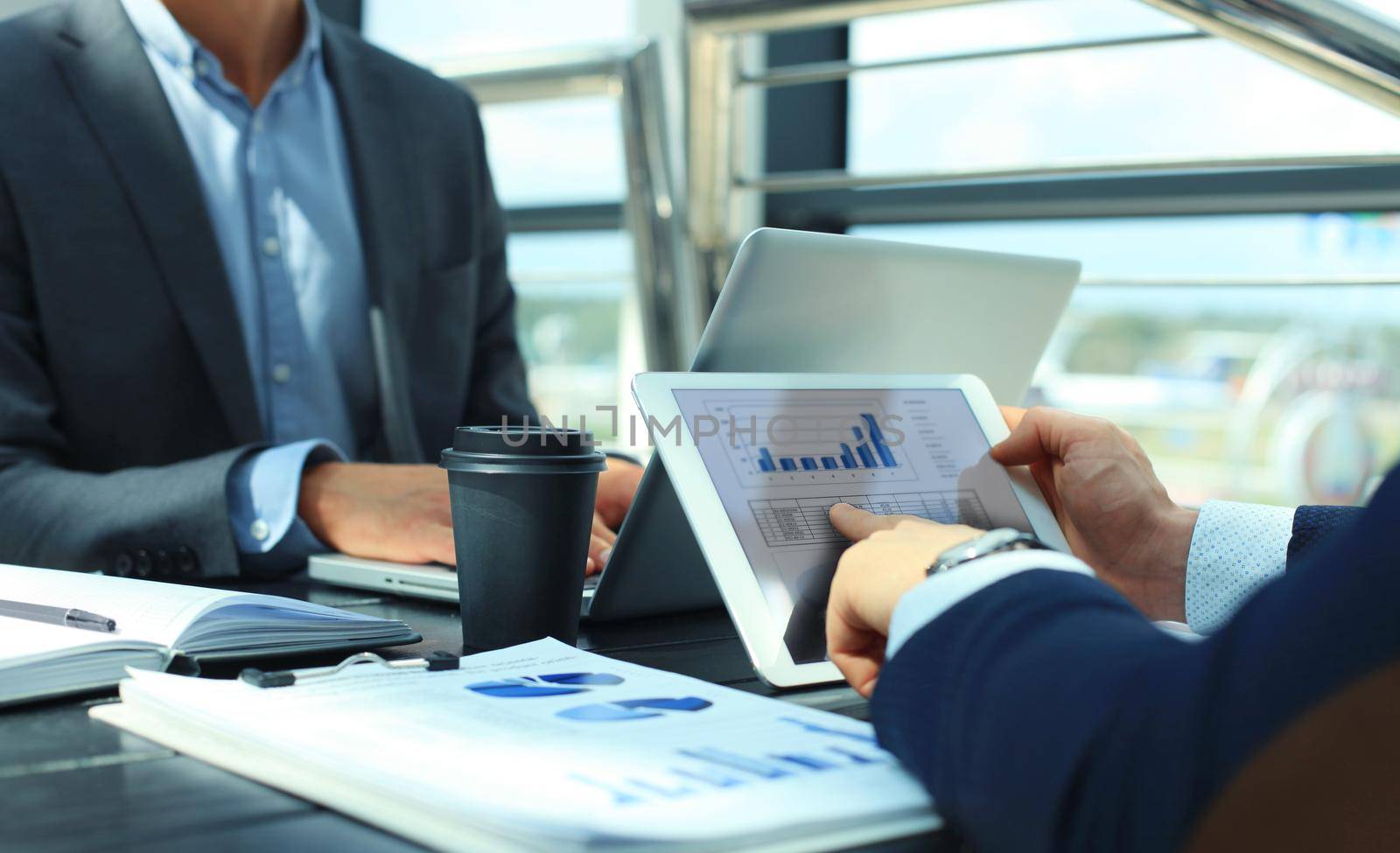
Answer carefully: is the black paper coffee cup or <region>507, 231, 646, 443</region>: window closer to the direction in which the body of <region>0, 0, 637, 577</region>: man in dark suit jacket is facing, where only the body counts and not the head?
the black paper coffee cup

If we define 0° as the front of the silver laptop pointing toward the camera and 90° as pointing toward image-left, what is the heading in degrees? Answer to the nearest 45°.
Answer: approximately 135°

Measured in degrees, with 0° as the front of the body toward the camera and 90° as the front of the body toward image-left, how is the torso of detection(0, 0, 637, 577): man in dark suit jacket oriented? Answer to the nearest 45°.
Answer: approximately 315°

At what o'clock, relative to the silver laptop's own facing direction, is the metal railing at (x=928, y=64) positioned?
The metal railing is roughly at 2 o'clock from the silver laptop.

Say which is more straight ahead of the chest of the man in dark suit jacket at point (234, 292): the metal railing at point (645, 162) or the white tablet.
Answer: the white tablet

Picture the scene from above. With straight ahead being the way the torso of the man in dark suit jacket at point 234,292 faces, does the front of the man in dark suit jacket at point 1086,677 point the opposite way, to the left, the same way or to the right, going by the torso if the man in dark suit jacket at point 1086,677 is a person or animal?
the opposite way

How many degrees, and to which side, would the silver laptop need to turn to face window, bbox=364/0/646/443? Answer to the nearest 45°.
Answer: approximately 45° to its right

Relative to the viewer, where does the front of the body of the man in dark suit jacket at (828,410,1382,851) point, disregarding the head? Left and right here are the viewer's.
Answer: facing to the left of the viewer

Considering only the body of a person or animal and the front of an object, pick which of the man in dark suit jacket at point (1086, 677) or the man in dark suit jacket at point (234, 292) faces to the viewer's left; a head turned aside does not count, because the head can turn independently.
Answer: the man in dark suit jacket at point (1086, 677)

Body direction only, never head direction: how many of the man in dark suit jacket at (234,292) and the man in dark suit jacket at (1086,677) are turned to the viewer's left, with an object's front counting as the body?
1
